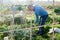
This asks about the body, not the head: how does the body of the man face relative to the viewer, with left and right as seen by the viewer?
facing to the left of the viewer
